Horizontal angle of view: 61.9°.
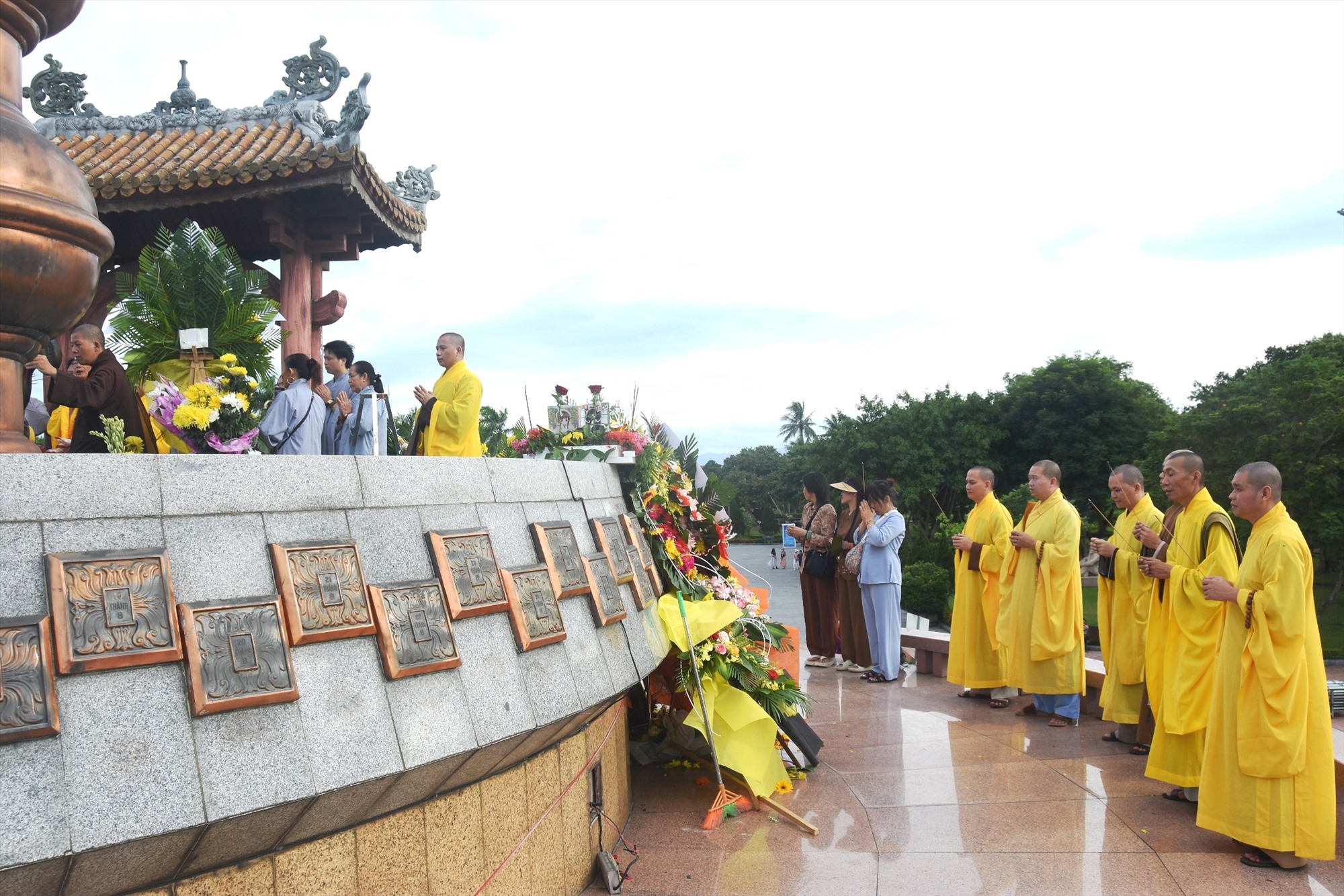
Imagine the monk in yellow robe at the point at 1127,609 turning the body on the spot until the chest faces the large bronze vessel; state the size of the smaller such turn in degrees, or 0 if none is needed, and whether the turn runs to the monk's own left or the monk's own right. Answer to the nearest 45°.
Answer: approximately 45° to the monk's own left

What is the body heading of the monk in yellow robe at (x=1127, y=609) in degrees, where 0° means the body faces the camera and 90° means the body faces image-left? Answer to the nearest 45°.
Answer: approximately 90°

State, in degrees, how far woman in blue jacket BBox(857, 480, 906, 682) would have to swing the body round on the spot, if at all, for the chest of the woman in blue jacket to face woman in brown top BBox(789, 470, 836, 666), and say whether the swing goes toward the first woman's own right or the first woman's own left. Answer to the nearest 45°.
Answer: approximately 45° to the first woman's own right

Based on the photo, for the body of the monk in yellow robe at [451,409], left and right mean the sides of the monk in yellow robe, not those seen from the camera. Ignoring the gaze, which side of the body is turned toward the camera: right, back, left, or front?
left

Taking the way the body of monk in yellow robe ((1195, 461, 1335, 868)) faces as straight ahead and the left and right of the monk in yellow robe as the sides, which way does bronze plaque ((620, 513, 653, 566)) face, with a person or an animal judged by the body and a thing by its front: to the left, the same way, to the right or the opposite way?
the opposite way

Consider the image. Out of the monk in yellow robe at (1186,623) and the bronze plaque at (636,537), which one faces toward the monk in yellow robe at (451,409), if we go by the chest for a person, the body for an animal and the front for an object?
the monk in yellow robe at (1186,623)

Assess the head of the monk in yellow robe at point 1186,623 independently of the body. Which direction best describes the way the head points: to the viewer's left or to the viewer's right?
to the viewer's left

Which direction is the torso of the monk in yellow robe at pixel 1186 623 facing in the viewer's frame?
to the viewer's left

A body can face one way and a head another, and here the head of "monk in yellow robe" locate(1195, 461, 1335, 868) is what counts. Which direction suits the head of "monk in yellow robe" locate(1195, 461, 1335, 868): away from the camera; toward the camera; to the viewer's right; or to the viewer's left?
to the viewer's left

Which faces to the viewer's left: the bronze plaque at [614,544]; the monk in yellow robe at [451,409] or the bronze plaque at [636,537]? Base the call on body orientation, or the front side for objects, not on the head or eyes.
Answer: the monk in yellow robe

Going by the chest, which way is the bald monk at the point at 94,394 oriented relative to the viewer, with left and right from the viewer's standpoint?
facing to the left of the viewer

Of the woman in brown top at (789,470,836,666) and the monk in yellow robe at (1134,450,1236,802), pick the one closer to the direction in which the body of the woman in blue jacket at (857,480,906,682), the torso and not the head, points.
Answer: the woman in brown top

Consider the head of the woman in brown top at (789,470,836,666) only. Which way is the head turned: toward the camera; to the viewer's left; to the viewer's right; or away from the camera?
to the viewer's left

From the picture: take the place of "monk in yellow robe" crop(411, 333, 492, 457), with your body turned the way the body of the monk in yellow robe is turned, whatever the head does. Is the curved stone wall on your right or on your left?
on your left

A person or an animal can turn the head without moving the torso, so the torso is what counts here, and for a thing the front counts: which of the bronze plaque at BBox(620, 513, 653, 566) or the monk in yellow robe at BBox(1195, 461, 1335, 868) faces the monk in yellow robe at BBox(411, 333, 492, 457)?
the monk in yellow robe at BBox(1195, 461, 1335, 868)

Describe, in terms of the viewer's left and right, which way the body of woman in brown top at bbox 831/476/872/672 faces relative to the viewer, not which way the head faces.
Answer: facing to the left of the viewer
